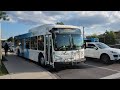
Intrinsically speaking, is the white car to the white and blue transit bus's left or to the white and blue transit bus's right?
on its left

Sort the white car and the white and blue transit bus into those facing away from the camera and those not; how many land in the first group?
0

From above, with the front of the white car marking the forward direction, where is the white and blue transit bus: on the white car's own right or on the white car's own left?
on the white car's own right
